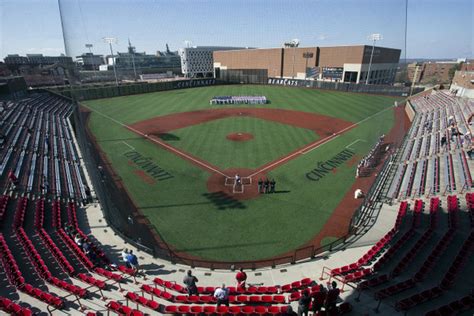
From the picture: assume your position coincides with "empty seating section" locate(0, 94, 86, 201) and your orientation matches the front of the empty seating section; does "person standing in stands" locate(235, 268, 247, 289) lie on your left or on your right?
on your right

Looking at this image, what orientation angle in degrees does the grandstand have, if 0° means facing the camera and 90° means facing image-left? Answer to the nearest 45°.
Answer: approximately 180°

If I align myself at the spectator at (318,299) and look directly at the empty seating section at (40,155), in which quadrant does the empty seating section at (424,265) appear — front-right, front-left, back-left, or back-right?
back-right

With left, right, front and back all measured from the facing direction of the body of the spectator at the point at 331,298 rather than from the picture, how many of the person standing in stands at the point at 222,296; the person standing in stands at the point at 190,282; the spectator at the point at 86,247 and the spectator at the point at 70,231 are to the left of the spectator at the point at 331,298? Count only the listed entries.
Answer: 4

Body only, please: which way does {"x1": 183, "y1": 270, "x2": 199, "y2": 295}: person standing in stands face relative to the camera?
away from the camera

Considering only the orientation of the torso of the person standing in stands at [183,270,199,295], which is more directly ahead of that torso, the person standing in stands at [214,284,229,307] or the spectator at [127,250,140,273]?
the spectator

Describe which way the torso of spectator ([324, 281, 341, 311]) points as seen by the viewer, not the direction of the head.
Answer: away from the camera

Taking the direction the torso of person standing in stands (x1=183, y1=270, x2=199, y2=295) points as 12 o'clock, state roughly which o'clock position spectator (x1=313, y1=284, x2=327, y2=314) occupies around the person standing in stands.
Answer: The spectator is roughly at 4 o'clock from the person standing in stands.

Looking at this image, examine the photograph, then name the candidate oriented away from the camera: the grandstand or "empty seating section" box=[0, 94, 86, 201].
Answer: the grandstand

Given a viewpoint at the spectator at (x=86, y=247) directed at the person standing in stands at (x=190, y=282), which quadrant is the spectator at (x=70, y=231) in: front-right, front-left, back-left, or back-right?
back-left

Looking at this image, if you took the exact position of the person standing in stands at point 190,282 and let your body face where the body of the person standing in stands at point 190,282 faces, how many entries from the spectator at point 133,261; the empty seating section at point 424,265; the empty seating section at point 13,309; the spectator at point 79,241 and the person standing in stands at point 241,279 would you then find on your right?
2

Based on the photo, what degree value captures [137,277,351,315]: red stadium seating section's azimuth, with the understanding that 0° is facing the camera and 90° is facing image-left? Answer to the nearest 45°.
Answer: approximately 180°

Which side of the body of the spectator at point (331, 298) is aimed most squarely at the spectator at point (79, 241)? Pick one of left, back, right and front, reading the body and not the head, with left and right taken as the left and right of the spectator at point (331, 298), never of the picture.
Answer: left
